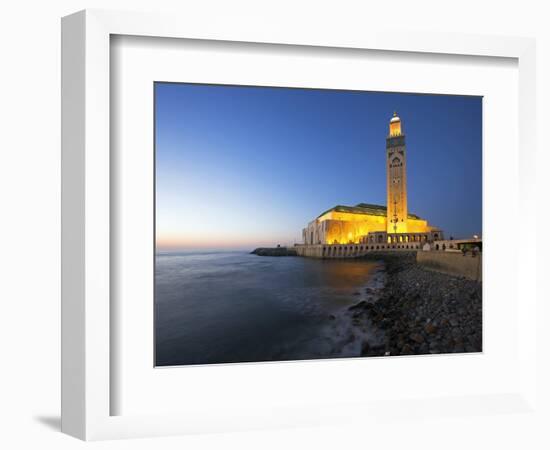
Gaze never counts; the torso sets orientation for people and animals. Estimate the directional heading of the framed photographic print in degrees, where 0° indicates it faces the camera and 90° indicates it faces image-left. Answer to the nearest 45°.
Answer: approximately 315°
